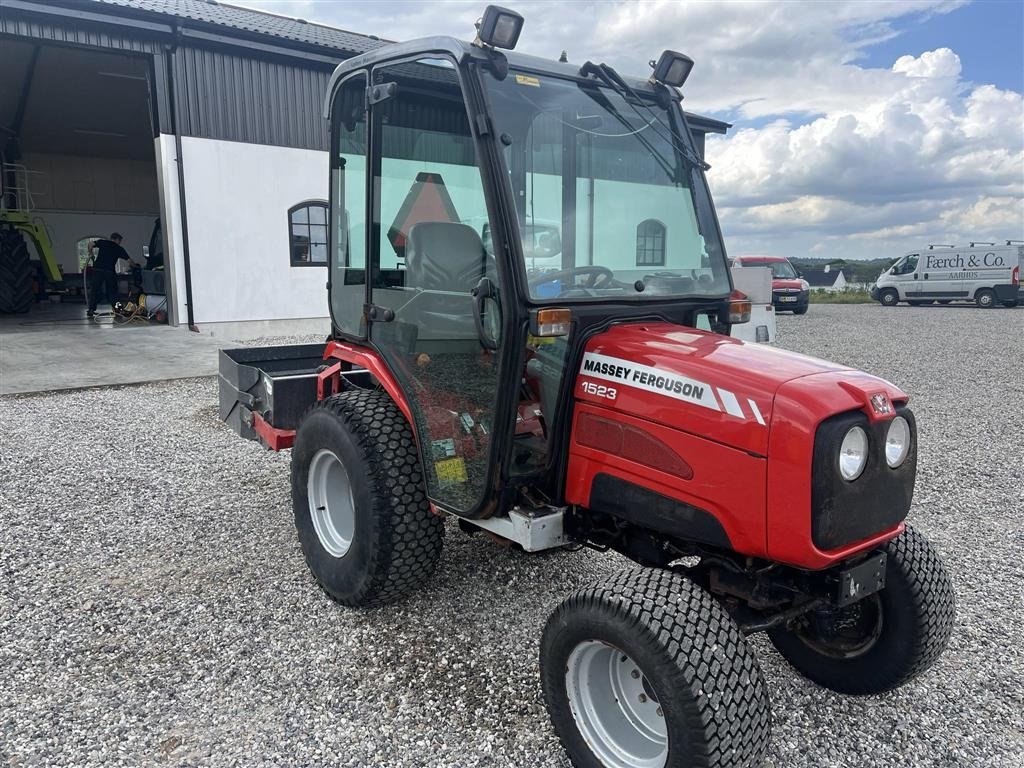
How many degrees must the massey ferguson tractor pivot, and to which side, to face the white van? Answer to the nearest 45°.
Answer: approximately 90° to its left

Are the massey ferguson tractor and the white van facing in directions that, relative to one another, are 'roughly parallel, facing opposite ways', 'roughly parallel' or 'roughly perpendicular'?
roughly parallel, facing opposite ways

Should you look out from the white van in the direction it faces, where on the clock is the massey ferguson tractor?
The massey ferguson tractor is roughly at 9 o'clock from the white van.

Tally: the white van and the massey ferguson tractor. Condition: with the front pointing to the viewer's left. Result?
1

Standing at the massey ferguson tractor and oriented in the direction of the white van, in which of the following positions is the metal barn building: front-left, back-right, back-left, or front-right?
front-left

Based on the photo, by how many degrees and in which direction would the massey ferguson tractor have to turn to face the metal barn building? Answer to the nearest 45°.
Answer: approximately 180°

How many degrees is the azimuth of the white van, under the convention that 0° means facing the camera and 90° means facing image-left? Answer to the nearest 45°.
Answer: approximately 90°

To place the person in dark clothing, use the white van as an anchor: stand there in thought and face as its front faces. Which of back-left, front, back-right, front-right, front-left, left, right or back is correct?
front-left

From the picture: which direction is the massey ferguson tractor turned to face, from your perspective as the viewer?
facing the viewer and to the right of the viewer

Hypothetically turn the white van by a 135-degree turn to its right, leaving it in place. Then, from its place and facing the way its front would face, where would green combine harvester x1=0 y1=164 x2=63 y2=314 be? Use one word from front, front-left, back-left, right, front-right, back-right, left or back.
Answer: back

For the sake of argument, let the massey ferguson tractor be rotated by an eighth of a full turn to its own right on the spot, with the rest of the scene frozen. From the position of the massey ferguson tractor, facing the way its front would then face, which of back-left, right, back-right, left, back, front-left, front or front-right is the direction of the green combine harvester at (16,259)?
back-right

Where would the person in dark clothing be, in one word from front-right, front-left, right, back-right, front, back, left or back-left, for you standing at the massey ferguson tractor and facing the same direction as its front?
back

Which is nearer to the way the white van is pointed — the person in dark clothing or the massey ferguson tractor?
the person in dark clothing
